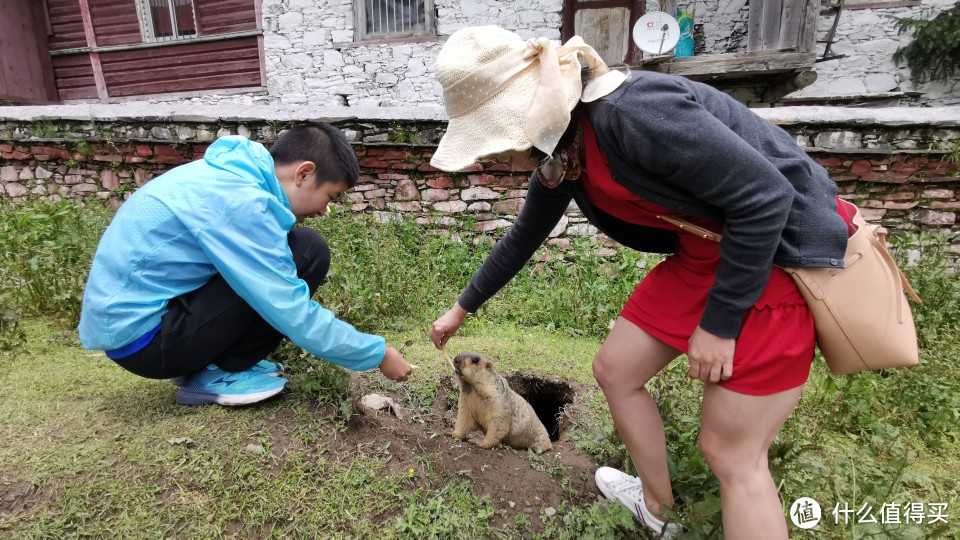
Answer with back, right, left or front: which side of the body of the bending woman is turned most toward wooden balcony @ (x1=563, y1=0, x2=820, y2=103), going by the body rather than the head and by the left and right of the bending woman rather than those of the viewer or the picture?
right

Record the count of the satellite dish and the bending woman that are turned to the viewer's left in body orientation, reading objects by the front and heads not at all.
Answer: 1

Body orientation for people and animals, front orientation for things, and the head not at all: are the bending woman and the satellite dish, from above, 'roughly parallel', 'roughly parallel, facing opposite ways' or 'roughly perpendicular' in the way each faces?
roughly perpendicular

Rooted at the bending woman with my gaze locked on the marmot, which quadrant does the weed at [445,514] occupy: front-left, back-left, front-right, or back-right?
front-left

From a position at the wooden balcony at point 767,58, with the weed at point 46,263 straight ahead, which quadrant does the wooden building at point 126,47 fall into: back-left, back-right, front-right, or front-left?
front-right

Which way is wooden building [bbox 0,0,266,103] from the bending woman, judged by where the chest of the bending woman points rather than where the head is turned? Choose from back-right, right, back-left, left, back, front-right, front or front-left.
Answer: front-right

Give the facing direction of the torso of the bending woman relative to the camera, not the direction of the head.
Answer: to the viewer's left

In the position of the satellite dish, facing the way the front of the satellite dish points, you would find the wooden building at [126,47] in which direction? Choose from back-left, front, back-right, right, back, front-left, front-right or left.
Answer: right

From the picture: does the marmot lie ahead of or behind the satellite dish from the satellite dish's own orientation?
ahead

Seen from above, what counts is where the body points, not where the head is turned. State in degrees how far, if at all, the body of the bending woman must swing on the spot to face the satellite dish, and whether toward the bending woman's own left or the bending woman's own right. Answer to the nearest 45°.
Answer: approximately 90° to the bending woman's own right

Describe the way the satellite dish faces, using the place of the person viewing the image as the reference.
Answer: facing the viewer

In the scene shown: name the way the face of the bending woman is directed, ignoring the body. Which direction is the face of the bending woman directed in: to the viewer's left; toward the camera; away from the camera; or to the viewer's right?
to the viewer's left
